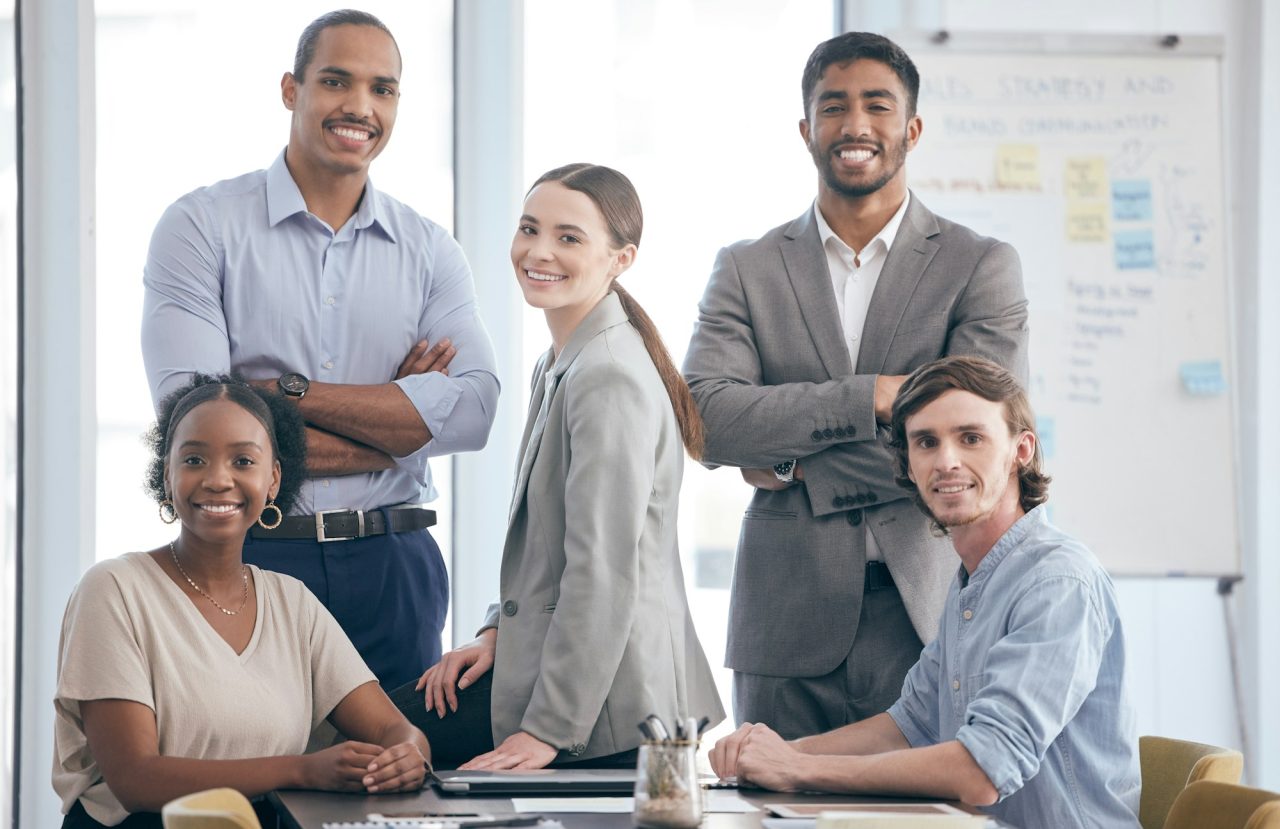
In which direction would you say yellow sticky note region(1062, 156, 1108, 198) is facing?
toward the camera

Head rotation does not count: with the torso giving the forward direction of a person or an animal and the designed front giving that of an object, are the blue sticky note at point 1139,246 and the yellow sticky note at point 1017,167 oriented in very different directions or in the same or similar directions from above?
same or similar directions

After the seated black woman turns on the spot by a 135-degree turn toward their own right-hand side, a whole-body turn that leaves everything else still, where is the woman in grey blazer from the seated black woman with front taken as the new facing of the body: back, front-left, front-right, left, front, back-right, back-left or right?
back

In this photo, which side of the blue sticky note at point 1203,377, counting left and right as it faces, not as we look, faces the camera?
front

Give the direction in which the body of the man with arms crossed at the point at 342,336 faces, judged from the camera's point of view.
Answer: toward the camera

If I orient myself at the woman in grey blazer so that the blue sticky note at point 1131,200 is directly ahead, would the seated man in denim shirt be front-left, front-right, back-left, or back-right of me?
front-right

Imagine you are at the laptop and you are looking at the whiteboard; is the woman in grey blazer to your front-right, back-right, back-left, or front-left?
front-left

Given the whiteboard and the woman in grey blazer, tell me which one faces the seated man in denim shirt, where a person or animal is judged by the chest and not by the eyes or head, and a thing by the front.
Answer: the whiteboard

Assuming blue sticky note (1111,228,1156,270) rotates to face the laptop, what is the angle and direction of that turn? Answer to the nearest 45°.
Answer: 0° — it already faces it

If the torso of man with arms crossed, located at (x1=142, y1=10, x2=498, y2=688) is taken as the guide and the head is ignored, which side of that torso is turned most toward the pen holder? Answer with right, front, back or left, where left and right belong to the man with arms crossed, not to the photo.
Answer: front

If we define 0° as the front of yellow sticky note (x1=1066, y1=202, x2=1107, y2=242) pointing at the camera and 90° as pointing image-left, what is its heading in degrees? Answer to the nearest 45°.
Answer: approximately 0°

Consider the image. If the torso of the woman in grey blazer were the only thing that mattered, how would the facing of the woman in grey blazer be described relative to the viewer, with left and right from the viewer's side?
facing to the left of the viewer
